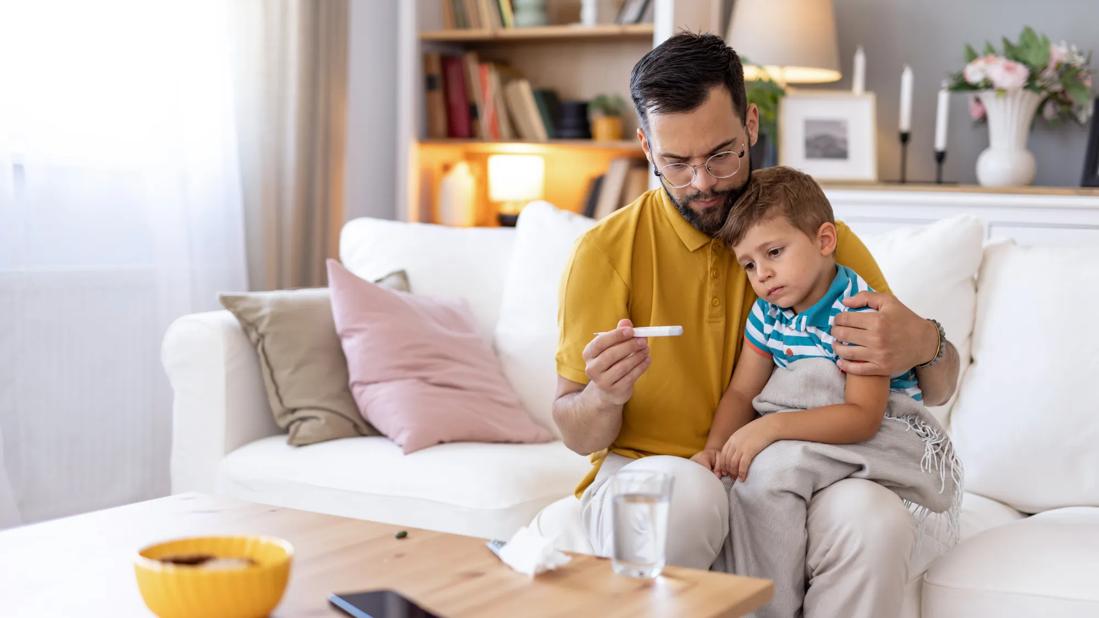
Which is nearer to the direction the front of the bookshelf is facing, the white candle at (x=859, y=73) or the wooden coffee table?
the wooden coffee table

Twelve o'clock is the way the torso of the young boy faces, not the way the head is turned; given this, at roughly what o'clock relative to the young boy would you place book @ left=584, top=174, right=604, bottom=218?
The book is roughly at 4 o'clock from the young boy.

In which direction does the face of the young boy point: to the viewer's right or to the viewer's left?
to the viewer's left

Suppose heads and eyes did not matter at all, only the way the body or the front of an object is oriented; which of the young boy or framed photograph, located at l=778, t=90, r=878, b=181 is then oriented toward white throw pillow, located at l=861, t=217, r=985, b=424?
the framed photograph

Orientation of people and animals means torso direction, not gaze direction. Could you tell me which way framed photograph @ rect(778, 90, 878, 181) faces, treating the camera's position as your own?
facing the viewer

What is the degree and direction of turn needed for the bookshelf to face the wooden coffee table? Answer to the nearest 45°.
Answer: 0° — it already faces it

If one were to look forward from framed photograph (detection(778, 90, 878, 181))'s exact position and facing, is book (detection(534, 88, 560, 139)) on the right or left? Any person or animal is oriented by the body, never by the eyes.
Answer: on its right

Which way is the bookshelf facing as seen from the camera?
toward the camera

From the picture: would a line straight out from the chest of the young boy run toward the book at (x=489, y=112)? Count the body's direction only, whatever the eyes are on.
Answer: no

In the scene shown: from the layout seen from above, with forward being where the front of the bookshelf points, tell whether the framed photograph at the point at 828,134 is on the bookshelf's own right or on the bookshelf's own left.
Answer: on the bookshelf's own left

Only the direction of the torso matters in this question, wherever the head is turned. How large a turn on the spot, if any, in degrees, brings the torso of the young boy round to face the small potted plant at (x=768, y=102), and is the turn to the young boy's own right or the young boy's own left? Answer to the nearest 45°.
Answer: approximately 135° to the young boy's own right

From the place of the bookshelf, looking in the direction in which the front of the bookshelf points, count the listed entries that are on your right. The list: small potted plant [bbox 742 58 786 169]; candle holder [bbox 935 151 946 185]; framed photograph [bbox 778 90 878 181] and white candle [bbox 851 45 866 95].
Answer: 0

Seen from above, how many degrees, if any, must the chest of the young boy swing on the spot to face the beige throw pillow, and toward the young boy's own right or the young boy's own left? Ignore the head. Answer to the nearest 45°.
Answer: approximately 90° to the young boy's own right

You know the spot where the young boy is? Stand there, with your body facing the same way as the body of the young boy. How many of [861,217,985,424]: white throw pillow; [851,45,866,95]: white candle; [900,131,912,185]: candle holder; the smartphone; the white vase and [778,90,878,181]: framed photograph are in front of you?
1
